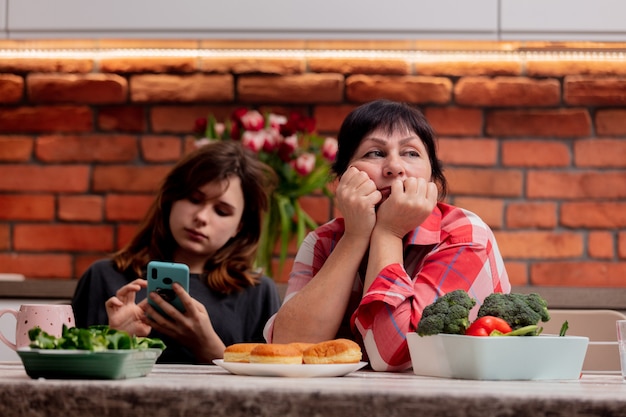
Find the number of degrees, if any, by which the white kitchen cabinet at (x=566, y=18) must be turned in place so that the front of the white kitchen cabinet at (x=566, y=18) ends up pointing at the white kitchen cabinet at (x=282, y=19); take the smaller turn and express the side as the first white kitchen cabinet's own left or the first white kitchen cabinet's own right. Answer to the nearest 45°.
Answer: approximately 90° to the first white kitchen cabinet's own right

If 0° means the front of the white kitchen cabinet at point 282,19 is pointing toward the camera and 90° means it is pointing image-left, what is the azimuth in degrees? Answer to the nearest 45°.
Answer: approximately 0°

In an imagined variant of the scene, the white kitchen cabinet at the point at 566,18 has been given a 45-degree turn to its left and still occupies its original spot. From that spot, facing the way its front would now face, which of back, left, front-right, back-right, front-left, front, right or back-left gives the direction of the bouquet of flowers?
back-right

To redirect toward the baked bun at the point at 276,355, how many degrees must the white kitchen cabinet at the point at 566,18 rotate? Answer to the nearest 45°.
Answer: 0° — it already faces it

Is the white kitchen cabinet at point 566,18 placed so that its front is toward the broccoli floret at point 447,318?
yes

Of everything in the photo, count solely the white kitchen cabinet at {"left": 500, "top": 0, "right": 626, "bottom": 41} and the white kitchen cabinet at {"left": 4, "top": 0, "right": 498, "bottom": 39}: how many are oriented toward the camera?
2
